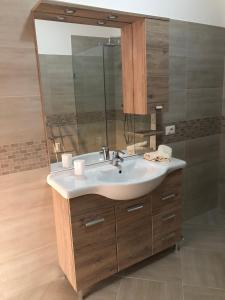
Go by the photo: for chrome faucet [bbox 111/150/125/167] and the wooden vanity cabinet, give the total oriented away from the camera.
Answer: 0

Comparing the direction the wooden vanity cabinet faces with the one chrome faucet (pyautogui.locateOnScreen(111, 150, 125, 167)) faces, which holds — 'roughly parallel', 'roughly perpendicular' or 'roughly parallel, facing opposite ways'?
roughly parallel

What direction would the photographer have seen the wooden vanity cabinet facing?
facing the viewer and to the right of the viewer

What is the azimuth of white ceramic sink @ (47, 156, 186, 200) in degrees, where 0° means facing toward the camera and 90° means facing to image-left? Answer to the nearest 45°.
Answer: approximately 315°
